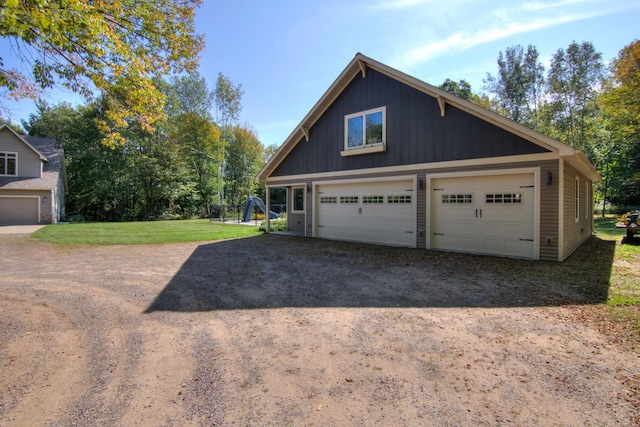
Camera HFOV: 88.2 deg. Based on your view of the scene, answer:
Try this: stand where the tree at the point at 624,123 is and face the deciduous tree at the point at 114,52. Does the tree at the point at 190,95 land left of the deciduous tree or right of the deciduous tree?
right

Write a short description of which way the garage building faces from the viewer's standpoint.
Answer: facing the viewer and to the left of the viewer

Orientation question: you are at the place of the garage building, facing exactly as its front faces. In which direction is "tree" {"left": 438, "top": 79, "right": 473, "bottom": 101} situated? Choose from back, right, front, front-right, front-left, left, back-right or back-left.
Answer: back-right

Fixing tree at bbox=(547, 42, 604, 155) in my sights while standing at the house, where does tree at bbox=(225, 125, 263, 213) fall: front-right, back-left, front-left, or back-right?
front-left

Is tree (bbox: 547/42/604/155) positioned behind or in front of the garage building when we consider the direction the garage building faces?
behind

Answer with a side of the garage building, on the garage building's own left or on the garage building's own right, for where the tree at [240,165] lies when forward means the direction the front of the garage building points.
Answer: on the garage building's own right

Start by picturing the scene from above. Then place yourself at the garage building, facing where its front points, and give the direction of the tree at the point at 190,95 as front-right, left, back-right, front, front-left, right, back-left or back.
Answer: right

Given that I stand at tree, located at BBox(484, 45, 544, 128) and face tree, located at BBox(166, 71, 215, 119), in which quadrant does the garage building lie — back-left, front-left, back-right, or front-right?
front-left

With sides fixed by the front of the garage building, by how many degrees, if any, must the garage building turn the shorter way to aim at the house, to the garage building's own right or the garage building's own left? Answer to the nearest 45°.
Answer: approximately 45° to the garage building's own right

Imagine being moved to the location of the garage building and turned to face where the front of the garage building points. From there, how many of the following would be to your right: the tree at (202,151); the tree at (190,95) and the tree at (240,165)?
3

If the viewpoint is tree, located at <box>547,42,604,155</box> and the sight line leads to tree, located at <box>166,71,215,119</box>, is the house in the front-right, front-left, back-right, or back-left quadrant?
front-left

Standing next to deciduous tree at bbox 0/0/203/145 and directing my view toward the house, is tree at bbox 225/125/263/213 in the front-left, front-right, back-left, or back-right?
front-right

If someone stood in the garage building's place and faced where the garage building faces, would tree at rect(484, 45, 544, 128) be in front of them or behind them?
behind

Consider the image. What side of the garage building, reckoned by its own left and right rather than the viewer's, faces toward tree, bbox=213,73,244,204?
right

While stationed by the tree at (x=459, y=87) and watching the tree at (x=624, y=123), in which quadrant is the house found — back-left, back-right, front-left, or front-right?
back-right

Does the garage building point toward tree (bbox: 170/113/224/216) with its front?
no

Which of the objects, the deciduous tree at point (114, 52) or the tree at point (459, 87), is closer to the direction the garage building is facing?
the deciduous tree
